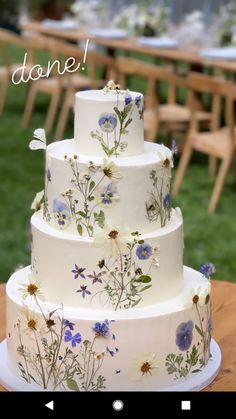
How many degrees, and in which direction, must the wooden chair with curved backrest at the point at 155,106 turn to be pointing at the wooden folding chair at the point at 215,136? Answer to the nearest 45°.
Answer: approximately 90° to its right

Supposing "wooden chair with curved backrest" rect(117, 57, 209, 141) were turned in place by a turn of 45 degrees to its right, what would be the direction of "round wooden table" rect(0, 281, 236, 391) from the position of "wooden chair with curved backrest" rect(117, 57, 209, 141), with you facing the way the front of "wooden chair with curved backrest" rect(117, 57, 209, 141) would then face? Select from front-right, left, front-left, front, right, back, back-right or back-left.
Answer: right

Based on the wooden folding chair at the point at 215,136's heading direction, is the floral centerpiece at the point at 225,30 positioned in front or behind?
in front

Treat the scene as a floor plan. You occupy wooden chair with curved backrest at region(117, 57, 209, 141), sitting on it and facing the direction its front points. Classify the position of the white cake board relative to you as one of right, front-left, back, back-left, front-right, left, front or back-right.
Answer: back-right

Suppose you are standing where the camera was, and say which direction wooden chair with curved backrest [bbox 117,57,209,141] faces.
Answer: facing away from the viewer and to the right of the viewer

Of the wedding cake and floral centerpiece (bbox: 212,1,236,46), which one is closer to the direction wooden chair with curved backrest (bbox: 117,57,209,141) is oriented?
the floral centerpiece

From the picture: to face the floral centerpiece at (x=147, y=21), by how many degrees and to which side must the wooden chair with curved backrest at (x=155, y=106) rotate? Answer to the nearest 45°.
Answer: approximately 45° to its left

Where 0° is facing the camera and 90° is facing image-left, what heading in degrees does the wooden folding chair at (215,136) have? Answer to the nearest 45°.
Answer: approximately 225°

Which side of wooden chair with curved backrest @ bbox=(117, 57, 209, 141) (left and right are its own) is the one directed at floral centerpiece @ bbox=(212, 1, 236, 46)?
front

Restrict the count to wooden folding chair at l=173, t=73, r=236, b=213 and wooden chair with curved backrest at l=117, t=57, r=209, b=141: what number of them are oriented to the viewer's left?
0

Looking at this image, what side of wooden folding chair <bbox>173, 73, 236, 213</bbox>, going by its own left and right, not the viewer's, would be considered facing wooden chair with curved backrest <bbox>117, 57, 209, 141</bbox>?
left

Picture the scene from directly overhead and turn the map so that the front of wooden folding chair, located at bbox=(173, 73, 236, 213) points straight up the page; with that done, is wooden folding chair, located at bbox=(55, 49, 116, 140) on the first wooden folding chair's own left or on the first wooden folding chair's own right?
on the first wooden folding chair's own left

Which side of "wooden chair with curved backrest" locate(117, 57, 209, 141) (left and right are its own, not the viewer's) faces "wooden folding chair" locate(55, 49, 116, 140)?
left
